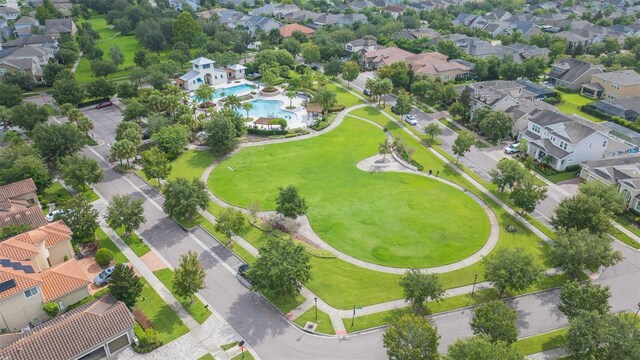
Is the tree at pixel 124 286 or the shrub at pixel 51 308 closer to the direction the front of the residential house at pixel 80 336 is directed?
the tree

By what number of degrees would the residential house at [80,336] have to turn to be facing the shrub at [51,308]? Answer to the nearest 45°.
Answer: approximately 135° to its left

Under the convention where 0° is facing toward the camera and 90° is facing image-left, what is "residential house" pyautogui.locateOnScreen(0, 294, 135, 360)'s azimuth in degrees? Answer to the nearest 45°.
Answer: approximately 315°

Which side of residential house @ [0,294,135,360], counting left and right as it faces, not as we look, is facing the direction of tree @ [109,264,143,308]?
left

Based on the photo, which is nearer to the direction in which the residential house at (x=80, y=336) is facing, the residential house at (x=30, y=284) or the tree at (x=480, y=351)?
the tree

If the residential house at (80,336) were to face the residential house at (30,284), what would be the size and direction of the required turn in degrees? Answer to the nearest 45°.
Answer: approximately 135° to its left

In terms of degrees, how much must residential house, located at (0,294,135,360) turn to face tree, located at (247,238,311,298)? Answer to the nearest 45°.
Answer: approximately 45° to its left
